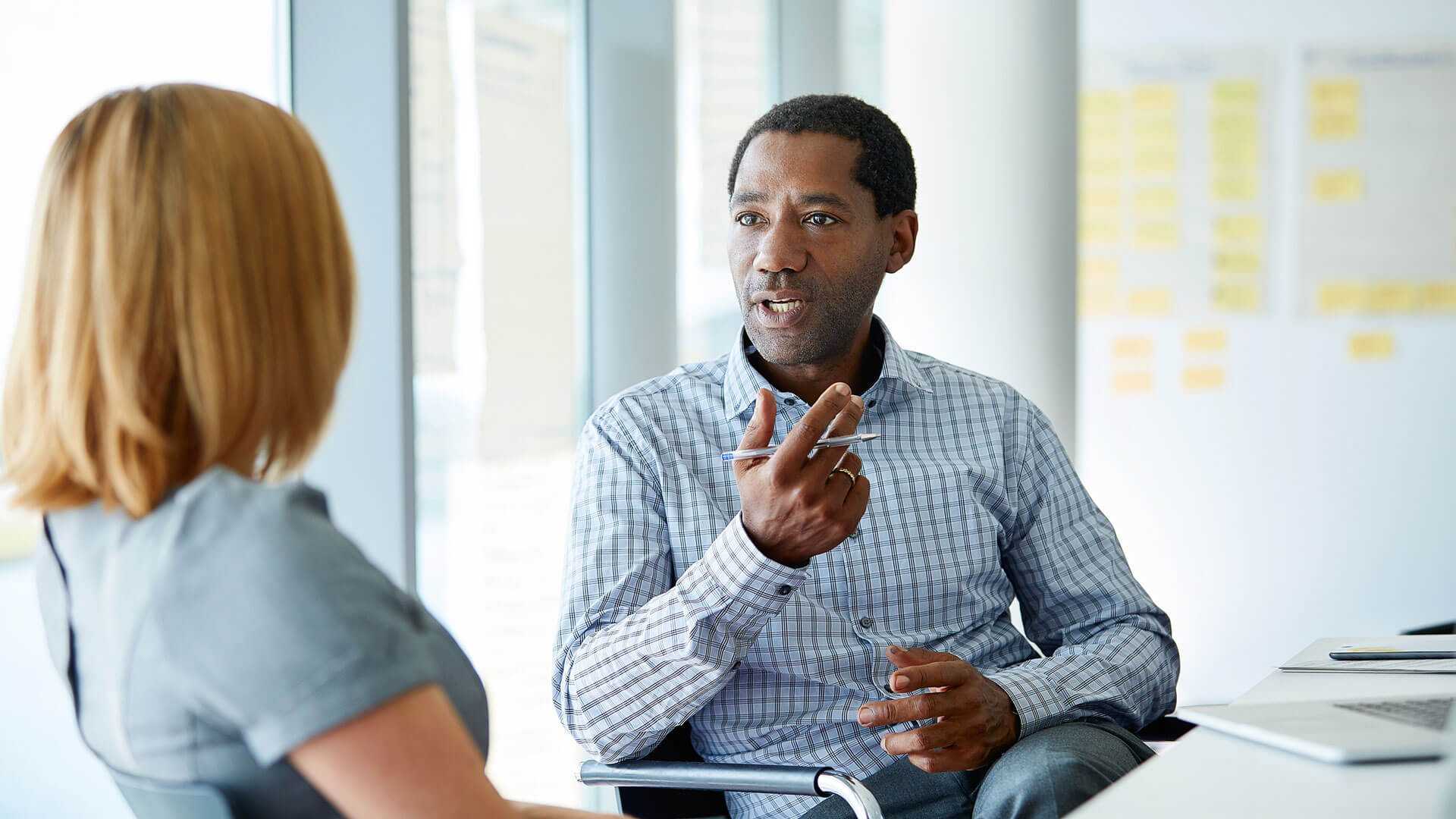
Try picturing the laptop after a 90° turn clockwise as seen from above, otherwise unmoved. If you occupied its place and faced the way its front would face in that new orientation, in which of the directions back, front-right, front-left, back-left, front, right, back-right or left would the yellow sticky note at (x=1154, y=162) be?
front-right

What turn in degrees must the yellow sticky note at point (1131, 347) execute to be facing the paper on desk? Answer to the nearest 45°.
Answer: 0° — it already faces it

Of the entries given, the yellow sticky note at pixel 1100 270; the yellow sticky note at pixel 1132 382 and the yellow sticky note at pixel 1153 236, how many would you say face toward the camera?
3

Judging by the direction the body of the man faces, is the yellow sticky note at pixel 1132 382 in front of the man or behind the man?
behind

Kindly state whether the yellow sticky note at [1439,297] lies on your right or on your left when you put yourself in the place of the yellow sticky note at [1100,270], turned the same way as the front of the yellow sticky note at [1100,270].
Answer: on your left

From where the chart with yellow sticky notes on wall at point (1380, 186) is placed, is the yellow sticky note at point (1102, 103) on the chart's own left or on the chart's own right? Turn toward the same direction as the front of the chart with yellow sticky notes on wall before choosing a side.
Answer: on the chart's own right

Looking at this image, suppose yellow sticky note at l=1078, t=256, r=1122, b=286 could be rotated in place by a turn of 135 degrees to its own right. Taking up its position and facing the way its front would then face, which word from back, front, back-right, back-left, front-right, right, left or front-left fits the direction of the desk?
back-left

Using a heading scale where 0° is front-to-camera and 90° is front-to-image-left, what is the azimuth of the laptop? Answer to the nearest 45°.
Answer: approximately 45°

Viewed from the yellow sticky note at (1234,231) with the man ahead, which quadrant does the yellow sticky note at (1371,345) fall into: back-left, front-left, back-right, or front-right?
back-left

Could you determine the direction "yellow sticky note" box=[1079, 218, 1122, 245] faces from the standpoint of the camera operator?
facing the viewer

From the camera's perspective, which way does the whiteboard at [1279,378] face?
toward the camera

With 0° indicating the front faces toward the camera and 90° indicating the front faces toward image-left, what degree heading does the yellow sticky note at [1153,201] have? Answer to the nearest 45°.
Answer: approximately 0°

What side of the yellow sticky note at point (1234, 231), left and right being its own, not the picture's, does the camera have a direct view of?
front
